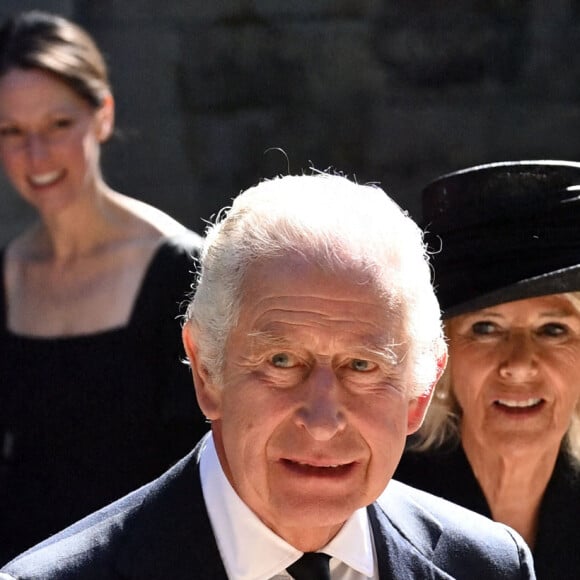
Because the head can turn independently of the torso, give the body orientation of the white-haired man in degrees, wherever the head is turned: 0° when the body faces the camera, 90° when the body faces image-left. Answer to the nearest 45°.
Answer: approximately 0°

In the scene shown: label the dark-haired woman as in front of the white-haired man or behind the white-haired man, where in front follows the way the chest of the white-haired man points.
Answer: behind
